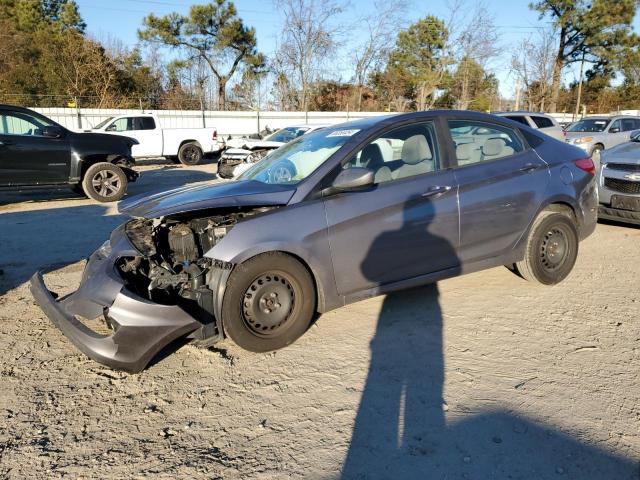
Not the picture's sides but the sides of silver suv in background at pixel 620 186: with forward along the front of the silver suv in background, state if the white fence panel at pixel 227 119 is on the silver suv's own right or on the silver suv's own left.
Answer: on the silver suv's own right

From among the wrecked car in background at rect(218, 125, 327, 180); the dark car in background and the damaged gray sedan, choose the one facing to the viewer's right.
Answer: the dark car in background

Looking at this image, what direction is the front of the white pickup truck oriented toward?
to the viewer's left

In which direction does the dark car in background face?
to the viewer's right

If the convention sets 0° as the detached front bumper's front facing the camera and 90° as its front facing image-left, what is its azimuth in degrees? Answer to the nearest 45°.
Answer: approximately 45°

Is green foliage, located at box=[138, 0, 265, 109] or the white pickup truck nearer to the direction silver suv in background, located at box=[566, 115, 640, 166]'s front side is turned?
the white pickup truck

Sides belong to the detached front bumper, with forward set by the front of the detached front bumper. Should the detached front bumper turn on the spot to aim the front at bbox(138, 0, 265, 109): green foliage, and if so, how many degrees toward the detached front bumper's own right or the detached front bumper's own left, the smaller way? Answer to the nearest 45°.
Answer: approximately 135° to the detached front bumper's own right

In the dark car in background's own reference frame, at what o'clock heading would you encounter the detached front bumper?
The detached front bumper is roughly at 3 o'clock from the dark car in background.
